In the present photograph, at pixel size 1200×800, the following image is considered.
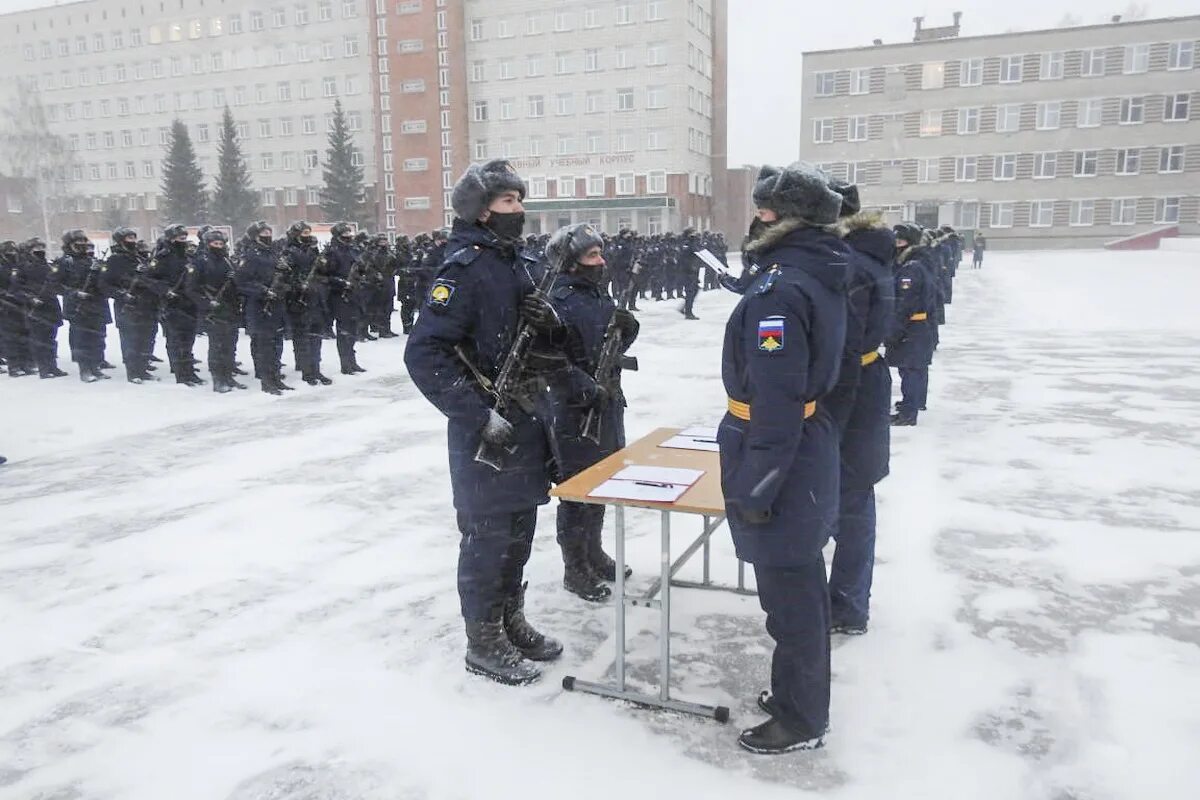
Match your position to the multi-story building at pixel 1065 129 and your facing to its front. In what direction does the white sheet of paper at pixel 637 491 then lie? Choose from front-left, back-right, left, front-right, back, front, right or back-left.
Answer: front

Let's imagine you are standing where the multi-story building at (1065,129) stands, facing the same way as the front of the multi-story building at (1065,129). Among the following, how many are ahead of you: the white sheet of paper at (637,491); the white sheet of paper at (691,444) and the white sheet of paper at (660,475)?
3

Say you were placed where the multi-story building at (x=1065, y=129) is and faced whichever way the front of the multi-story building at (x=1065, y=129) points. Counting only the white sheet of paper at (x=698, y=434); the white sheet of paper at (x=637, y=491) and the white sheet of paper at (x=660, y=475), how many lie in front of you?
3

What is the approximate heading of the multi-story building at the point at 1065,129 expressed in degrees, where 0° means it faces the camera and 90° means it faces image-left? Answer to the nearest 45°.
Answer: approximately 0°

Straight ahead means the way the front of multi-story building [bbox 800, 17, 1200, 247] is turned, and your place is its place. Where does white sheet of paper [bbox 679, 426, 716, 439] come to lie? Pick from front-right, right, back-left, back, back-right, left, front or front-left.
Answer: front

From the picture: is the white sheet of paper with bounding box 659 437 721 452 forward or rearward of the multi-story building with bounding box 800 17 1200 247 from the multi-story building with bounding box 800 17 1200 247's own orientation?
forward

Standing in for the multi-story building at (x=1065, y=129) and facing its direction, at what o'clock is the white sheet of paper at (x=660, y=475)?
The white sheet of paper is roughly at 12 o'clock from the multi-story building.

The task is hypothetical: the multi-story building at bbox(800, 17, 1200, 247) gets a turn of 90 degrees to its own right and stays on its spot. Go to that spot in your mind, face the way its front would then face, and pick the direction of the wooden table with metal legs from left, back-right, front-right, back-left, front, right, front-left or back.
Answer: left
